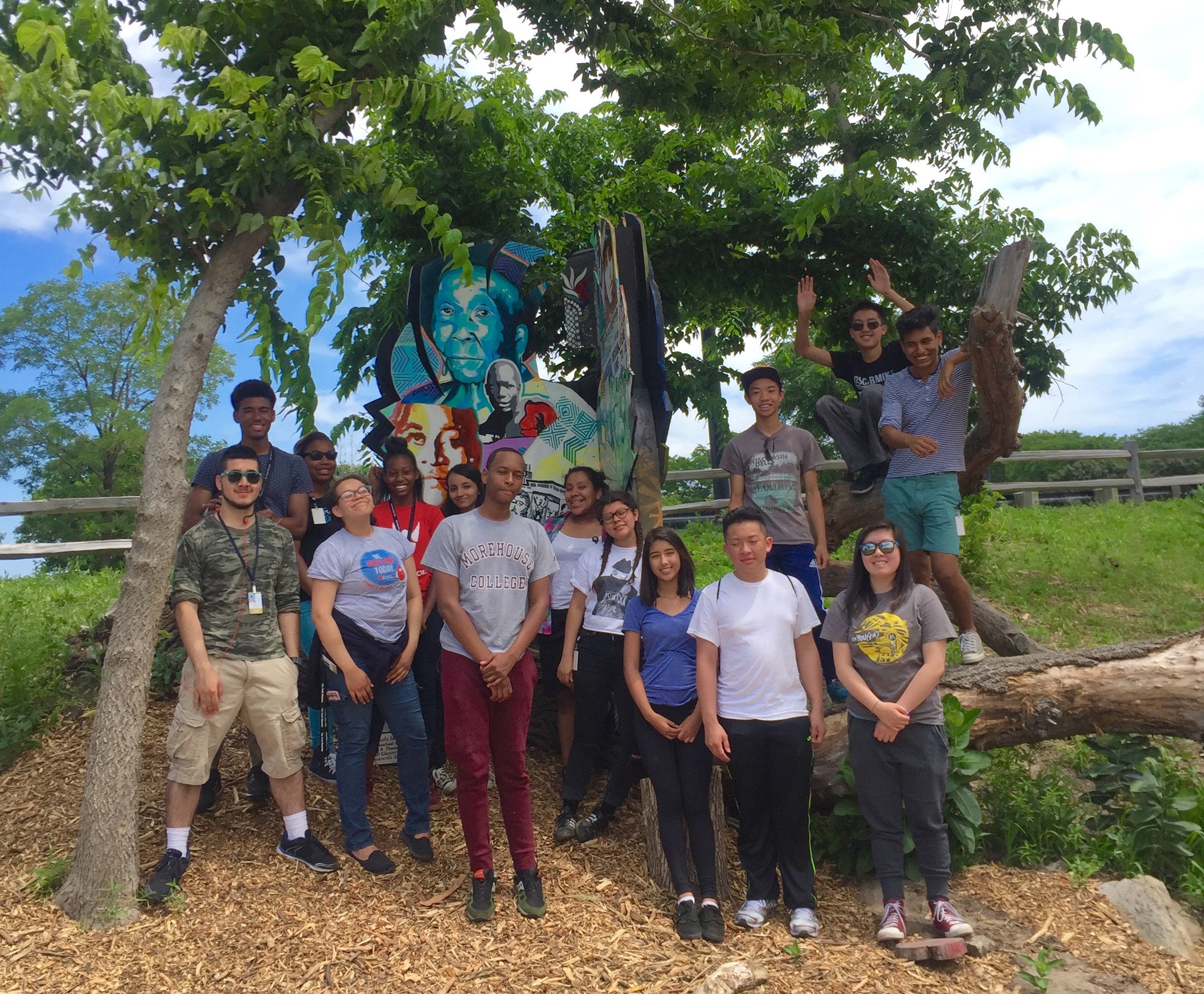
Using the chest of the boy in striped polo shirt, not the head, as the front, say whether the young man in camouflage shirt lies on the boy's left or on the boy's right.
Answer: on the boy's right

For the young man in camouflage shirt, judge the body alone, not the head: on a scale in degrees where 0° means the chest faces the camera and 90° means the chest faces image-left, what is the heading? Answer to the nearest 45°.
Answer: approximately 0°

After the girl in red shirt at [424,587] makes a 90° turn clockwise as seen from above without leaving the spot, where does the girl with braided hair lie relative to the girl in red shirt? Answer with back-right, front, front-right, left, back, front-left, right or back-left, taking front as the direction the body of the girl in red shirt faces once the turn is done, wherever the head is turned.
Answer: back-left

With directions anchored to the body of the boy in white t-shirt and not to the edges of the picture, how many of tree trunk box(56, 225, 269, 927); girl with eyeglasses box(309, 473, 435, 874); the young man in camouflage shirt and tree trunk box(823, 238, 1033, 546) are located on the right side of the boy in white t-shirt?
3

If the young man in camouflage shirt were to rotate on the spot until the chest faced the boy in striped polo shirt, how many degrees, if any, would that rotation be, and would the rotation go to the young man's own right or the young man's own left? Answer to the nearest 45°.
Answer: approximately 90° to the young man's own left

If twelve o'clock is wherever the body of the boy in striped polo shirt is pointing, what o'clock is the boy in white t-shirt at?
The boy in white t-shirt is roughly at 1 o'clock from the boy in striped polo shirt.

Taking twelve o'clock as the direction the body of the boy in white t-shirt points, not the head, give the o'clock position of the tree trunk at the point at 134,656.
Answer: The tree trunk is roughly at 3 o'clock from the boy in white t-shirt.

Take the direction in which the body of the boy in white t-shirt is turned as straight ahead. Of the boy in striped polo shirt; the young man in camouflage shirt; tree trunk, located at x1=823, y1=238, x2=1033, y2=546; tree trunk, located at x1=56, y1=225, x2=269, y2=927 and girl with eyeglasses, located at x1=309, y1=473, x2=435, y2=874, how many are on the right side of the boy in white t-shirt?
3
